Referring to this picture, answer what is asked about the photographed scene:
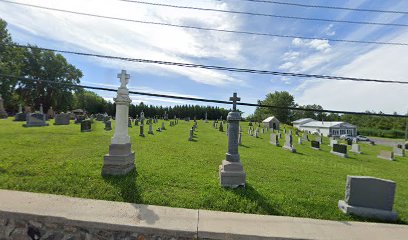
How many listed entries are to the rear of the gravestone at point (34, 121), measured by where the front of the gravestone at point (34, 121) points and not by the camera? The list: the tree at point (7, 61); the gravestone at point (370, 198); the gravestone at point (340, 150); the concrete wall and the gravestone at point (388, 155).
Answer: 1

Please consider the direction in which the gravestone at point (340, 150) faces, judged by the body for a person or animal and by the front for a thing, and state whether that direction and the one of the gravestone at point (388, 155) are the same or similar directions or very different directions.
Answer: same or similar directions

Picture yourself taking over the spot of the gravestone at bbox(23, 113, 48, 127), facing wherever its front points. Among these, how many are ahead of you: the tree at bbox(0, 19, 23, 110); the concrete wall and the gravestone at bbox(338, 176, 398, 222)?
2

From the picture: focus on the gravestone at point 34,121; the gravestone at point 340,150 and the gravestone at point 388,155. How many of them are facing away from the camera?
0

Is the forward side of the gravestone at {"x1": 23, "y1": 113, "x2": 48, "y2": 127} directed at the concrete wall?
yes

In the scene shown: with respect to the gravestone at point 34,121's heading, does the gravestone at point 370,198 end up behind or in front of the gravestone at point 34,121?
in front

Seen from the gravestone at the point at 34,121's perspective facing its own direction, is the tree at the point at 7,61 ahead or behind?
behind

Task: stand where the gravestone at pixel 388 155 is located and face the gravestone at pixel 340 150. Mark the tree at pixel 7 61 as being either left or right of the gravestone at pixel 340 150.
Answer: right

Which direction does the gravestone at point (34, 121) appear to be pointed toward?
toward the camera

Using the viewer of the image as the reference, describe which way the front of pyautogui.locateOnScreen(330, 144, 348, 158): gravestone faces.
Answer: facing the viewer and to the left of the viewer

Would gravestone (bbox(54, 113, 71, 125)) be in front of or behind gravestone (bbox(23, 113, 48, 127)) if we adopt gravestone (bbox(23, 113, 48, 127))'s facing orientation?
behind

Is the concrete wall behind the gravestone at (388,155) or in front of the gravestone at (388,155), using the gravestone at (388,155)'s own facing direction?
in front
